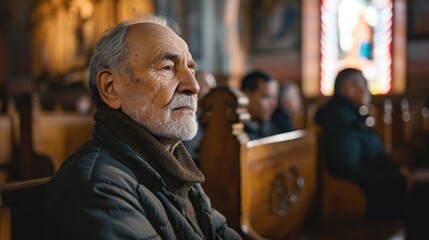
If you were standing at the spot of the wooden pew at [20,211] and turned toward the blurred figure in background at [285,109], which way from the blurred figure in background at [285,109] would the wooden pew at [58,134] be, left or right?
left

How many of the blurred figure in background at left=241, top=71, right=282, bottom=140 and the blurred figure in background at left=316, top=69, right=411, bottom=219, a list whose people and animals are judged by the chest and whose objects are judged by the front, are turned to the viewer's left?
0

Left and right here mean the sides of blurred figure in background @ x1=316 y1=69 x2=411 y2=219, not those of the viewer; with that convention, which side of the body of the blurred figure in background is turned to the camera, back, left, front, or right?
right

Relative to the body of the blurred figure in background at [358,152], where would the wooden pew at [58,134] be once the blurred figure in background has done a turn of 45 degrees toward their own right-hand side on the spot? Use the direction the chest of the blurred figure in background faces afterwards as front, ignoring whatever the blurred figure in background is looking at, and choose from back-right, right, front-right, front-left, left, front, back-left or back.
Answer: back-right

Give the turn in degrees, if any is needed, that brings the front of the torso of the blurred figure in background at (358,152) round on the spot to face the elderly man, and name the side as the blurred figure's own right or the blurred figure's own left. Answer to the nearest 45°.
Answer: approximately 90° to the blurred figure's own right

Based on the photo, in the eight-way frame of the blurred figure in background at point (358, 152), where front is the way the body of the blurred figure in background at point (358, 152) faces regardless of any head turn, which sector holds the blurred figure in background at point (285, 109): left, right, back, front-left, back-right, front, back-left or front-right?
back-left

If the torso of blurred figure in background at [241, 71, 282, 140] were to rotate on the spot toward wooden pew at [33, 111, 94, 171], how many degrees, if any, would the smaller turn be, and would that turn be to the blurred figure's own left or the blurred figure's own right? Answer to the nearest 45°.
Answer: approximately 135° to the blurred figure's own right

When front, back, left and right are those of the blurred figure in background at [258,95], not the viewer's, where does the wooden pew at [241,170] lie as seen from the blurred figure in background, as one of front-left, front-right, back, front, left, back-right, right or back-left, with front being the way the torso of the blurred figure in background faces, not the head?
front-right
